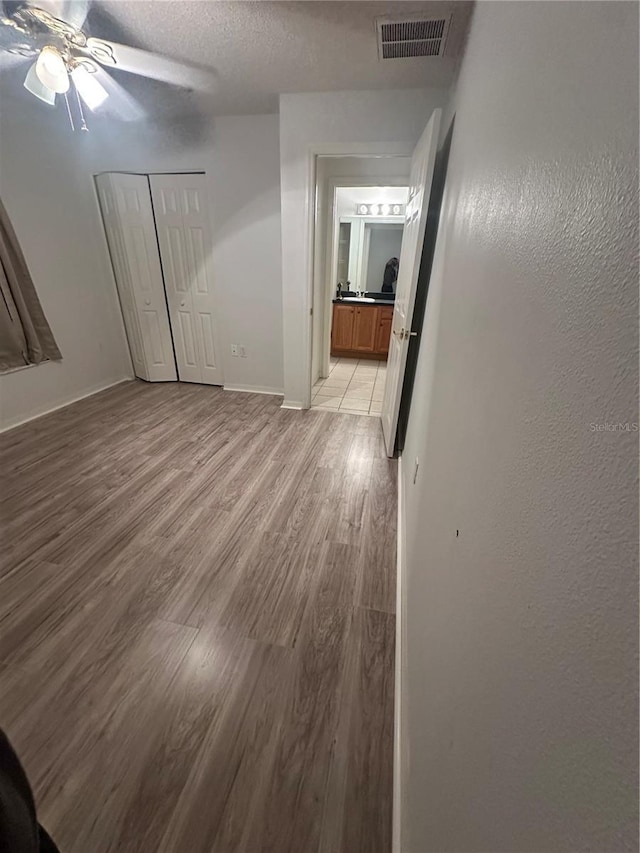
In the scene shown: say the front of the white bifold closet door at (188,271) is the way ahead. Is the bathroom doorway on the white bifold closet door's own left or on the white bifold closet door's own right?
on the white bifold closet door's own left

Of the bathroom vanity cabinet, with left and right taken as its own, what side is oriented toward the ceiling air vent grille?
front

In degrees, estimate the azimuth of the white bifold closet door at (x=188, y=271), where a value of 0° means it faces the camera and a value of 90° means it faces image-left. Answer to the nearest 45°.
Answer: approximately 0°

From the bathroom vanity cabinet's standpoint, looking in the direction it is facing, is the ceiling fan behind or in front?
in front

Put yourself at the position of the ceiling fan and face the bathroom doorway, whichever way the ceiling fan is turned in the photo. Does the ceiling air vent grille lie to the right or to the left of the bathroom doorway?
right

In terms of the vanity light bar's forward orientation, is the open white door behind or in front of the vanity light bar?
in front

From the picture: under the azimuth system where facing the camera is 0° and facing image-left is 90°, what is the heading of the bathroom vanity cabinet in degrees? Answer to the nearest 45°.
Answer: approximately 0°

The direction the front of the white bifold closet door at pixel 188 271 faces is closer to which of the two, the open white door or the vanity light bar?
the open white door

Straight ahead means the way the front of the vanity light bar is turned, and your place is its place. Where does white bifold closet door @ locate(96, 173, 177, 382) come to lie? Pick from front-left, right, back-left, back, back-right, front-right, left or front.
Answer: front-right
